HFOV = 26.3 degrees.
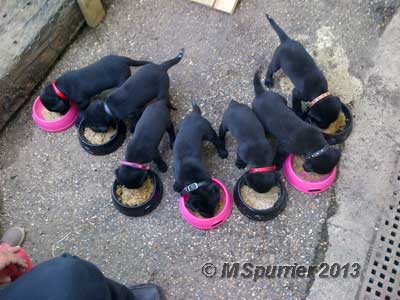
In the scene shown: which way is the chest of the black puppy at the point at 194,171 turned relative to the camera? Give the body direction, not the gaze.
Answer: toward the camera

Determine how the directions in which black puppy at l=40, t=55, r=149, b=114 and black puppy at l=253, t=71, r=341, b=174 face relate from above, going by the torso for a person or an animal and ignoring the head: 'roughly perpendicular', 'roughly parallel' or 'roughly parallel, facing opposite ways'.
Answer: roughly perpendicular

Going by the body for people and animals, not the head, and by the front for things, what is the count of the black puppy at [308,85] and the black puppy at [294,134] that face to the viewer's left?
0

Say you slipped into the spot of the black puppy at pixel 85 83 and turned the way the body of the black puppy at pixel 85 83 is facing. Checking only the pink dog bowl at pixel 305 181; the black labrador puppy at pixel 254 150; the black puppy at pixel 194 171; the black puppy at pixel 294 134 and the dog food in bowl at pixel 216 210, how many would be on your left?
5

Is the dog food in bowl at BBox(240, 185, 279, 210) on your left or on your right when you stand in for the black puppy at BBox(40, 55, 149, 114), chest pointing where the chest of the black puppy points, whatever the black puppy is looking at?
on your left

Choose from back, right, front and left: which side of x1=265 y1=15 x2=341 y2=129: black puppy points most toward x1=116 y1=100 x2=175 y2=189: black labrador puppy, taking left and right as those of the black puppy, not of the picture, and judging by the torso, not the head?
right

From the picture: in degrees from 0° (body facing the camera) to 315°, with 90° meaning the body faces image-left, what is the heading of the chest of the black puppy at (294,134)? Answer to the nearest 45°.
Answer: approximately 315°

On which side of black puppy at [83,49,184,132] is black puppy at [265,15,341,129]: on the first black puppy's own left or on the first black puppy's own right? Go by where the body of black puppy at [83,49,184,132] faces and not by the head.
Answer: on the first black puppy's own left

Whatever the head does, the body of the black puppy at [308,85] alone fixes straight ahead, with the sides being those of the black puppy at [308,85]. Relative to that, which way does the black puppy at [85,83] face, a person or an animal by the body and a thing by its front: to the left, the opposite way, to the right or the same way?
to the right
